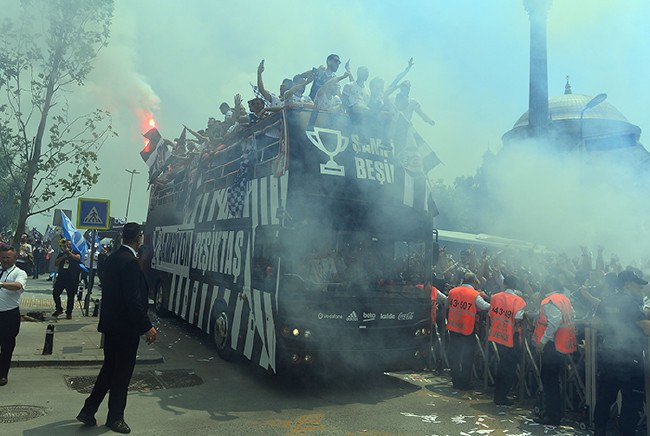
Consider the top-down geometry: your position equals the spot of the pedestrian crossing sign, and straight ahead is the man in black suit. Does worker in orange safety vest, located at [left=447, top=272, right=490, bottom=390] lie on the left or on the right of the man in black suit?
left

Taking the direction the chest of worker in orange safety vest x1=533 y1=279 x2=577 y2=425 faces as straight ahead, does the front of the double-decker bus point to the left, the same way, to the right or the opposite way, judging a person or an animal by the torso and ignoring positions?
the opposite way

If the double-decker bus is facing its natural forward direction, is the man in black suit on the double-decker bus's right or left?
on its right

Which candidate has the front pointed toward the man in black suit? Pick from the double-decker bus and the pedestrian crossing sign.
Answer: the pedestrian crossing sign

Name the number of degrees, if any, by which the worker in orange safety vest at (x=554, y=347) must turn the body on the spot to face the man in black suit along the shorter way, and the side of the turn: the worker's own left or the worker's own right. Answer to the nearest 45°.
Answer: approximately 45° to the worker's own left

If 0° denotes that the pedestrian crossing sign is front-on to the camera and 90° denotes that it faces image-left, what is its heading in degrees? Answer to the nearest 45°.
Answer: approximately 0°

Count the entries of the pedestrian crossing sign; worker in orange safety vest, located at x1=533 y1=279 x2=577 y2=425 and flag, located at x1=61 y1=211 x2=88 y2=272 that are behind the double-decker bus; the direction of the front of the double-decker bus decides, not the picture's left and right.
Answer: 2

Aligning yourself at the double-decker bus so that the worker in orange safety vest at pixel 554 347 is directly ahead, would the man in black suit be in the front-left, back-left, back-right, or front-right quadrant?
front-right

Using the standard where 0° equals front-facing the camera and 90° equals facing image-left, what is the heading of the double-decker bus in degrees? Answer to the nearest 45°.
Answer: approximately 315°

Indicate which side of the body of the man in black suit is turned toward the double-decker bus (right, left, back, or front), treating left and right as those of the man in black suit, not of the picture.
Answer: front
